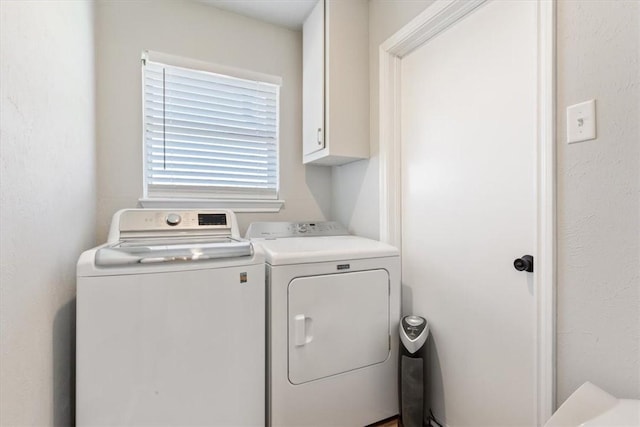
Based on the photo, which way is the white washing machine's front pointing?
toward the camera

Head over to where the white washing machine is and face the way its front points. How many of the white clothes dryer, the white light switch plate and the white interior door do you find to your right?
0

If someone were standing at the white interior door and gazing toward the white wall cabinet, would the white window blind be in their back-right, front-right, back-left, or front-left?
front-left

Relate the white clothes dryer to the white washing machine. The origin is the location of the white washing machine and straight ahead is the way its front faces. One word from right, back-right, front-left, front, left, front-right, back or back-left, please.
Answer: left

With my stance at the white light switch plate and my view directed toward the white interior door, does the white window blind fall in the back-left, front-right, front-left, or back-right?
front-left

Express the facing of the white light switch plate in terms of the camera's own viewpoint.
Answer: facing the viewer and to the left of the viewer

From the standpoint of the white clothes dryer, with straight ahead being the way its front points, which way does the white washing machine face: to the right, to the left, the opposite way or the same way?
the same way

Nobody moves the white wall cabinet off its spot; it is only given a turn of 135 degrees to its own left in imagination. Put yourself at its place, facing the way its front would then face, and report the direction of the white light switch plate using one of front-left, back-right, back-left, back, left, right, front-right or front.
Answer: front-right

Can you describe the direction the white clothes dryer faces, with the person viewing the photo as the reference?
facing the viewer and to the right of the viewer
